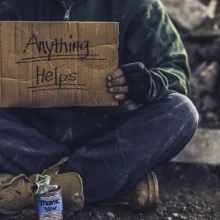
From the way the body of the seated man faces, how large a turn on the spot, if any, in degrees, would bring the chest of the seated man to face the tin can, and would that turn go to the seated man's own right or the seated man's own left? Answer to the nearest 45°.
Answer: approximately 45° to the seated man's own right

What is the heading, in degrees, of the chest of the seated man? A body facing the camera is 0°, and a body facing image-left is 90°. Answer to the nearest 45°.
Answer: approximately 0°
